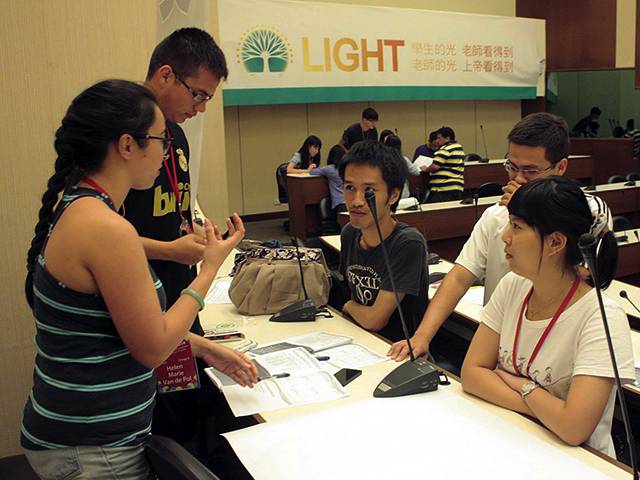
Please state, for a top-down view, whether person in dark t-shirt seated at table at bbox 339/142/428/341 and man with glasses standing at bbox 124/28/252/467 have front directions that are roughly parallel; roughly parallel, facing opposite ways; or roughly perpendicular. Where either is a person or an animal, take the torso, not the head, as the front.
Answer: roughly perpendicular

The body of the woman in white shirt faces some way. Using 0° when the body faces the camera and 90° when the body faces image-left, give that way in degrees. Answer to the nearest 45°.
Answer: approximately 45°

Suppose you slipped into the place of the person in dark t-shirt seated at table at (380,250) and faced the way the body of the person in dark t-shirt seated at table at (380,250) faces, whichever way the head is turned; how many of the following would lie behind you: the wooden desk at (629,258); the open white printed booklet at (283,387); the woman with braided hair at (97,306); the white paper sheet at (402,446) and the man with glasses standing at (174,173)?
1

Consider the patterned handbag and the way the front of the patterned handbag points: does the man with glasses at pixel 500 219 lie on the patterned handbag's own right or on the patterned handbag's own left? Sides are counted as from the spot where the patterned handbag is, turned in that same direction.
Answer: on the patterned handbag's own left

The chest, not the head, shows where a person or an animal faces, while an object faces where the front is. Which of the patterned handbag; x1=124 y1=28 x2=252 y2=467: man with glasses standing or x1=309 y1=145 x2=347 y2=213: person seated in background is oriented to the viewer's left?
the person seated in background

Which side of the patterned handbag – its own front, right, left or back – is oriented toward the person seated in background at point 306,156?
back

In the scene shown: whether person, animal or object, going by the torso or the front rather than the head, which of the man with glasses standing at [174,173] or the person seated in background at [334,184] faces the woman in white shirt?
the man with glasses standing

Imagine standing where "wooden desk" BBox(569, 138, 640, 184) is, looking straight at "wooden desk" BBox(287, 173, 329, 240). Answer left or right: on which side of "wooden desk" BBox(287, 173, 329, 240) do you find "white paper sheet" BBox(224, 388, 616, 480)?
left

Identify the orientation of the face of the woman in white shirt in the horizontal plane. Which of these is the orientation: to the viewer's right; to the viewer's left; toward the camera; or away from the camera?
to the viewer's left

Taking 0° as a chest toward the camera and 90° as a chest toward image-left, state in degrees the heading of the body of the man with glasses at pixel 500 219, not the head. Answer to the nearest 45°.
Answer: approximately 45°

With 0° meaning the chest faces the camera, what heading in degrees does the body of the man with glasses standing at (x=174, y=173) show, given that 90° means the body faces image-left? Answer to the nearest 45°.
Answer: approximately 315°

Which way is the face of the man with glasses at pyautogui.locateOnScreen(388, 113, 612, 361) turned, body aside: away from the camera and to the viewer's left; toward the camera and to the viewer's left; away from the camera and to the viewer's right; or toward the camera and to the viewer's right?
toward the camera and to the viewer's left

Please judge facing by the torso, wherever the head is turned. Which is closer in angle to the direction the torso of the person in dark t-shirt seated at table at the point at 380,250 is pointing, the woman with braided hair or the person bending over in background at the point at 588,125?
the woman with braided hair

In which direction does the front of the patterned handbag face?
toward the camera
